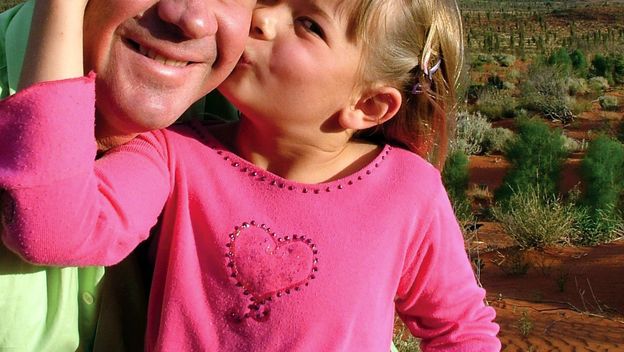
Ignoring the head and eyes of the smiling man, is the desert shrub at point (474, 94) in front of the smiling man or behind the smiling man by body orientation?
behind

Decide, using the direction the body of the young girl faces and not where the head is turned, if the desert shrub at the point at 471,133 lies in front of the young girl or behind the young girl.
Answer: behind

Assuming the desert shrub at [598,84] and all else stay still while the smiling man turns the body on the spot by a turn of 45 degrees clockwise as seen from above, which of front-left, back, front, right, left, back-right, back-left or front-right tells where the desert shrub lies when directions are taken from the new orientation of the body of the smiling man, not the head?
back

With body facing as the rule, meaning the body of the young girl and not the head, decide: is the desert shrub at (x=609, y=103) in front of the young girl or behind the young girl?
behind

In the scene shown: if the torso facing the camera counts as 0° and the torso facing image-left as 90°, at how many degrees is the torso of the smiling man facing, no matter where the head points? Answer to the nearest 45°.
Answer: approximately 0°
